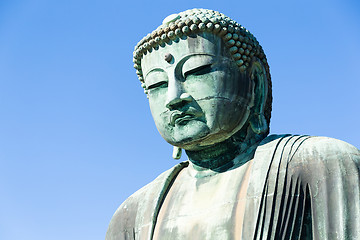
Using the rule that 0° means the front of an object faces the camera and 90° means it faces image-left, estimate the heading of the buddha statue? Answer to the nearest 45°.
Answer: approximately 45°
